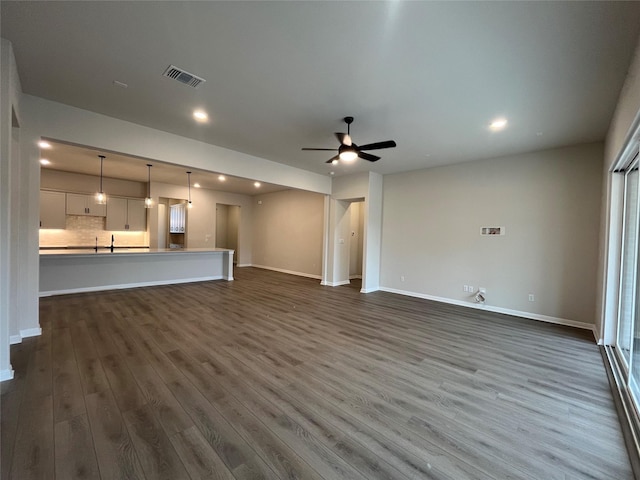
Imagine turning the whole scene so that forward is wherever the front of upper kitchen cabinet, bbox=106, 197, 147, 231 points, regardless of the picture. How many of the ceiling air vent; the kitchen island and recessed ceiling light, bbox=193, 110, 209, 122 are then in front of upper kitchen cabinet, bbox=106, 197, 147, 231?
3

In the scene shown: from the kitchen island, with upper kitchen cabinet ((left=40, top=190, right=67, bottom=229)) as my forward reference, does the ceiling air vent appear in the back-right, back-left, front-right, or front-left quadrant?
back-left

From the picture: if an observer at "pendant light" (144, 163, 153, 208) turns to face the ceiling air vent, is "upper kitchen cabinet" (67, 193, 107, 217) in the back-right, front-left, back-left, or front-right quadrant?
back-right

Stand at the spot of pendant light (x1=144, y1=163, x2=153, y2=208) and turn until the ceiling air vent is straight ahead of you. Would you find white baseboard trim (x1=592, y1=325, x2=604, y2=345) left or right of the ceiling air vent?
left

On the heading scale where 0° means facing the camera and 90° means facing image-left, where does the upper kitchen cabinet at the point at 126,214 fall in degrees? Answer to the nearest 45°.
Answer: approximately 0°

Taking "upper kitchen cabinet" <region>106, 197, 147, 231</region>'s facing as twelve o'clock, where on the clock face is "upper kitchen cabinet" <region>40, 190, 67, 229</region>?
"upper kitchen cabinet" <region>40, 190, 67, 229</region> is roughly at 3 o'clock from "upper kitchen cabinet" <region>106, 197, 147, 231</region>.

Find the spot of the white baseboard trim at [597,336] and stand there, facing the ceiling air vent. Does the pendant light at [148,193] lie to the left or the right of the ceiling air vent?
right

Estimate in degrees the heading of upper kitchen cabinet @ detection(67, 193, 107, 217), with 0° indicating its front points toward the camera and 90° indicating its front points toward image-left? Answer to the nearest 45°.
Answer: approximately 0°
